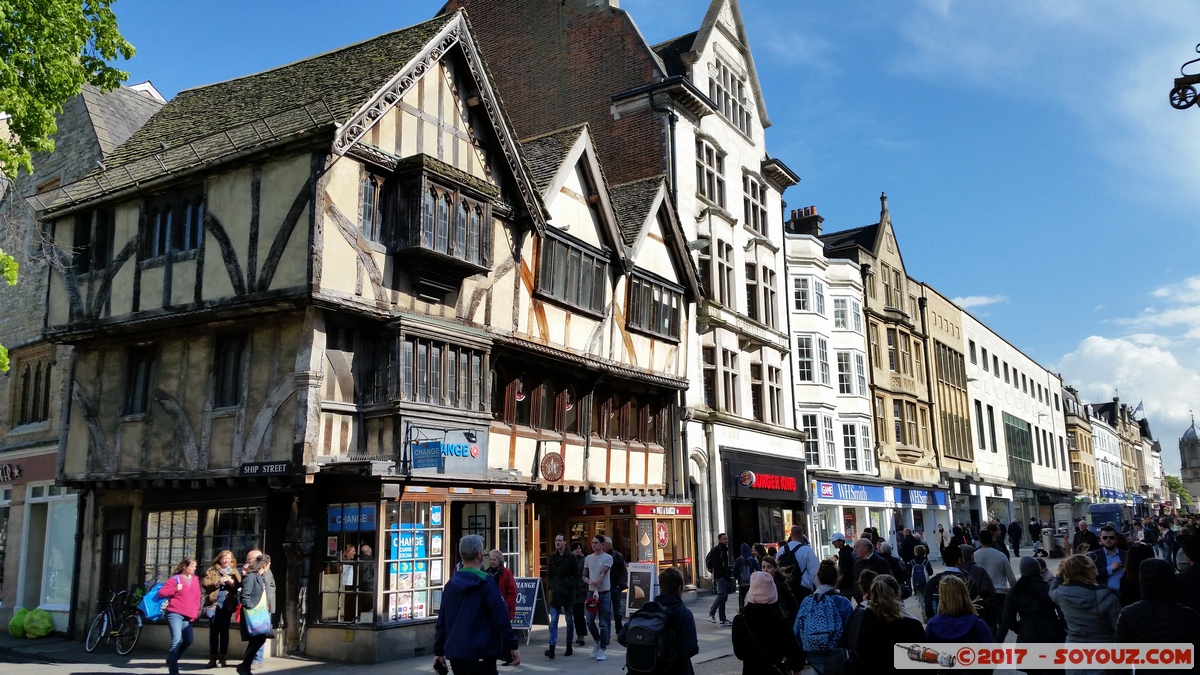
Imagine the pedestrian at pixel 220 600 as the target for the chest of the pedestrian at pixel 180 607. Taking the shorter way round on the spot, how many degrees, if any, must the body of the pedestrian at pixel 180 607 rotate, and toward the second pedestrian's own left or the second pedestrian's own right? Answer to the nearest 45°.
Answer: approximately 90° to the second pedestrian's own left

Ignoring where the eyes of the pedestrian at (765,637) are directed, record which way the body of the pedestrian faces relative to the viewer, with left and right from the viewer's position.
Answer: facing away from the viewer

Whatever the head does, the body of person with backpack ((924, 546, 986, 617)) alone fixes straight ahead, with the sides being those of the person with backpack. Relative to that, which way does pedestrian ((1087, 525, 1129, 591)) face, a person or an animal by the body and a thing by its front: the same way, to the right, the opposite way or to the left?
the opposite way

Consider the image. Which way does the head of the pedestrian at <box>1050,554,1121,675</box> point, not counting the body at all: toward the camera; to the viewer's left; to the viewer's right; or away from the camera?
away from the camera

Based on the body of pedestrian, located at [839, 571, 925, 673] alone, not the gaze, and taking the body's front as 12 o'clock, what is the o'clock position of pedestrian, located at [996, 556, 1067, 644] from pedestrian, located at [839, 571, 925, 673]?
pedestrian, located at [996, 556, 1067, 644] is roughly at 1 o'clock from pedestrian, located at [839, 571, 925, 673].

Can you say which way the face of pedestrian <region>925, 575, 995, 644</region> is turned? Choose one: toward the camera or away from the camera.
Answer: away from the camera

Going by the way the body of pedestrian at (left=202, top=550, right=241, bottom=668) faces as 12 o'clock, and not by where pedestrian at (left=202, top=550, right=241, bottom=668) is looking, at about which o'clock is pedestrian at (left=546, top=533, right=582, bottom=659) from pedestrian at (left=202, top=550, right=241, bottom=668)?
pedestrian at (left=546, top=533, right=582, bottom=659) is roughly at 9 o'clock from pedestrian at (left=202, top=550, right=241, bottom=668).

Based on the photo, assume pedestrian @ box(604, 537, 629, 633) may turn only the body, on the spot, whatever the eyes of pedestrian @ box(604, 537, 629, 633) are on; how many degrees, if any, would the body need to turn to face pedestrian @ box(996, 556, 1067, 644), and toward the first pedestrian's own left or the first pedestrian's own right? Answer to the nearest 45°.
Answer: approximately 135° to the first pedestrian's own left

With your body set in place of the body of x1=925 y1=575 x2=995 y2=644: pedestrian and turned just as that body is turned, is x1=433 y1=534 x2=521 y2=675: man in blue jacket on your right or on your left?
on your left

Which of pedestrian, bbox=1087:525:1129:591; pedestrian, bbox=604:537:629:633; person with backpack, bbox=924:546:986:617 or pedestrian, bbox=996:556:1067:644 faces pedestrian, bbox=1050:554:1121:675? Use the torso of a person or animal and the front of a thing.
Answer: pedestrian, bbox=1087:525:1129:591

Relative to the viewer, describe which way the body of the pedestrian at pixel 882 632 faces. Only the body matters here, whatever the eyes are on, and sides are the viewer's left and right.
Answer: facing away from the viewer
